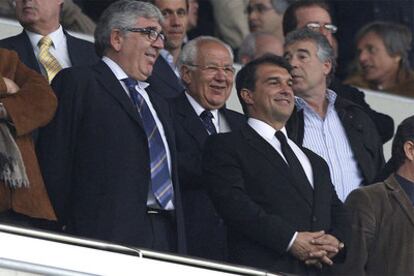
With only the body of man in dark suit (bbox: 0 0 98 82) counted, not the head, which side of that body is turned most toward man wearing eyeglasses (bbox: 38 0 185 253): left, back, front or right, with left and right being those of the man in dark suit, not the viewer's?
front

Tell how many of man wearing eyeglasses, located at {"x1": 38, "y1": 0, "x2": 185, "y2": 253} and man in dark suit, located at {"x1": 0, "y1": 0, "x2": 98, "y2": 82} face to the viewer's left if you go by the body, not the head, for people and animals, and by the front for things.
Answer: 0

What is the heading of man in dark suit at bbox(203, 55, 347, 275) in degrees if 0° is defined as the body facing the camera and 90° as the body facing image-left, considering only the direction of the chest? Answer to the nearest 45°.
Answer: approximately 315°

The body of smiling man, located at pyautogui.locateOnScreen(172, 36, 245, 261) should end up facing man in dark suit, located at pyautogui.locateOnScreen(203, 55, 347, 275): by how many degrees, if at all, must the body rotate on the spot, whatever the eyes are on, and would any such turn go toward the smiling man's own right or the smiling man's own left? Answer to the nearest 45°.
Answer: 0° — they already face them
